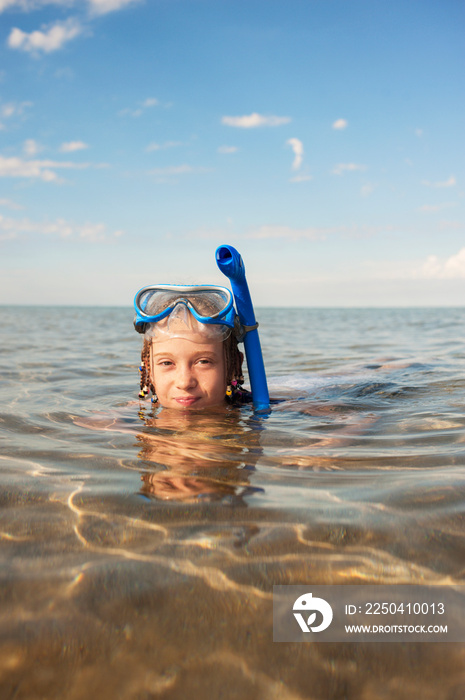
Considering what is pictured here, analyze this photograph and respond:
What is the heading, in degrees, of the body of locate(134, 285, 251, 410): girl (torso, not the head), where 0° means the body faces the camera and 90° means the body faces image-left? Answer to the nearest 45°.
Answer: approximately 0°
